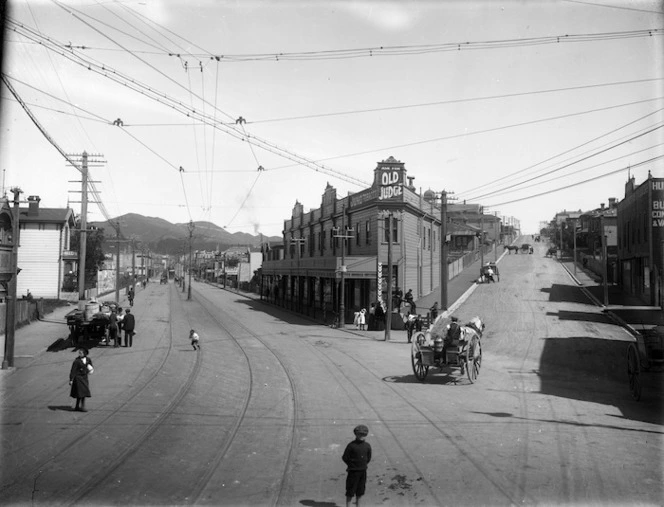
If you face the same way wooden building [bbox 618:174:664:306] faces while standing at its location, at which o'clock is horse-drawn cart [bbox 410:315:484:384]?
The horse-drawn cart is roughly at 11 o'clock from the wooden building.

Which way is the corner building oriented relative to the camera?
toward the camera

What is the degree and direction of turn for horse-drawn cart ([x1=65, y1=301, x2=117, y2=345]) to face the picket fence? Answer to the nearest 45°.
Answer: approximately 45° to its left

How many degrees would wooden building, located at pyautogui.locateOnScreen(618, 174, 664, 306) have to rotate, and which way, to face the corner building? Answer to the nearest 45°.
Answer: approximately 45° to its right

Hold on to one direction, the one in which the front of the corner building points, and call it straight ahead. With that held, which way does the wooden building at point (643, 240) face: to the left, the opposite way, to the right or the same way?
to the right

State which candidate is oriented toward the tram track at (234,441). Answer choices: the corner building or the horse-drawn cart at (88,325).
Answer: the corner building

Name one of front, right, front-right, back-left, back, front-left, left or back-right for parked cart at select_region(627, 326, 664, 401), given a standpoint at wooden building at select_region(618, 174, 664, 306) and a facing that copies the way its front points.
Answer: front-left

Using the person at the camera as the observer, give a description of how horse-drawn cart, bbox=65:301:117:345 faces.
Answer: facing away from the viewer and to the right of the viewer

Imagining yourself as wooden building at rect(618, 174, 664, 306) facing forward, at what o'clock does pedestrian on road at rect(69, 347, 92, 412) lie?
The pedestrian on road is roughly at 11 o'clock from the wooden building.

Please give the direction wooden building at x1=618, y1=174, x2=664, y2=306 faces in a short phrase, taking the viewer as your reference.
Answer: facing the viewer and to the left of the viewer

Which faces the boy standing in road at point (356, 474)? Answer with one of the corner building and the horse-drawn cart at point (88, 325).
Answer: the corner building

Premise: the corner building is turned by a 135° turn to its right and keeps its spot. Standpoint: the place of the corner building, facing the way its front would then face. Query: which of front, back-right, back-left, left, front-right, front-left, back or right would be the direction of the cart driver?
back-left

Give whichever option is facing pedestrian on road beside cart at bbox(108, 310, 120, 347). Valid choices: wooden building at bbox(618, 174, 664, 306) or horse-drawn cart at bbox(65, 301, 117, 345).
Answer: the wooden building

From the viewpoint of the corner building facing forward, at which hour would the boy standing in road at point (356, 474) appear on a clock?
The boy standing in road is roughly at 12 o'clock from the corner building.

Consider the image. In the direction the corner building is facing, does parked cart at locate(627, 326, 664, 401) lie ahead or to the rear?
ahead

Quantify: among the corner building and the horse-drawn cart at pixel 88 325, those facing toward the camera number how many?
1
